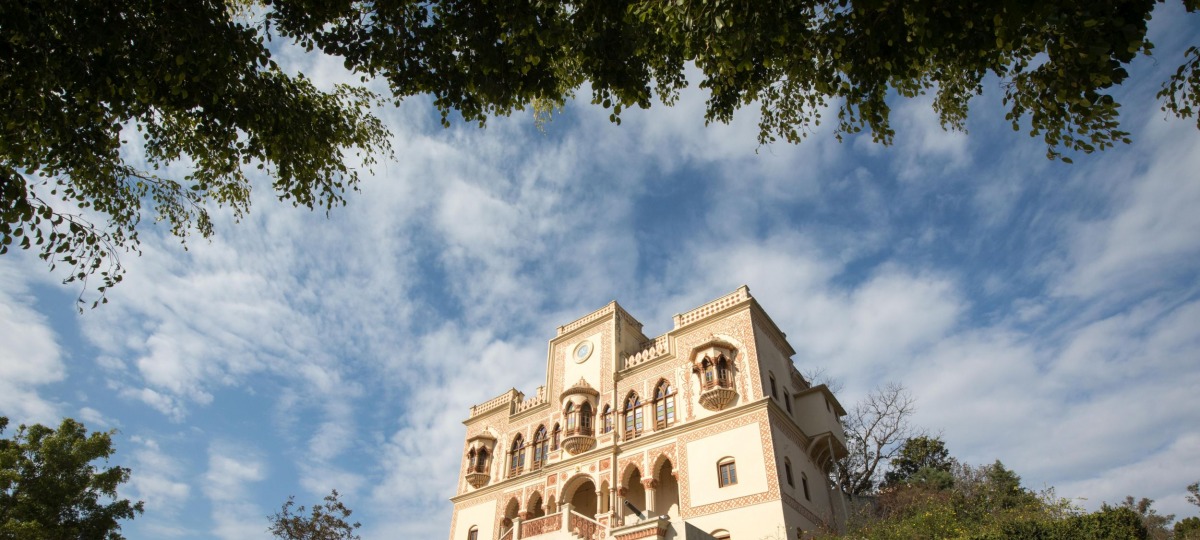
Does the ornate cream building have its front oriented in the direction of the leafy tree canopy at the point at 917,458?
no

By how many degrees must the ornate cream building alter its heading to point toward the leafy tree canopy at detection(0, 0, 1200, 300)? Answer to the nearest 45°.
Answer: approximately 45° to its left

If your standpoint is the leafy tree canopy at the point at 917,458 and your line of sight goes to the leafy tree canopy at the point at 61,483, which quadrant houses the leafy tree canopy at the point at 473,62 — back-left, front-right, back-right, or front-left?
front-left

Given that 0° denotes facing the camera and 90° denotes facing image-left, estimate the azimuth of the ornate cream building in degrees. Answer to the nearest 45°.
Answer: approximately 45°

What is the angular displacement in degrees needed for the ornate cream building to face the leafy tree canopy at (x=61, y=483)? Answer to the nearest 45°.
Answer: approximately 45° to its right
